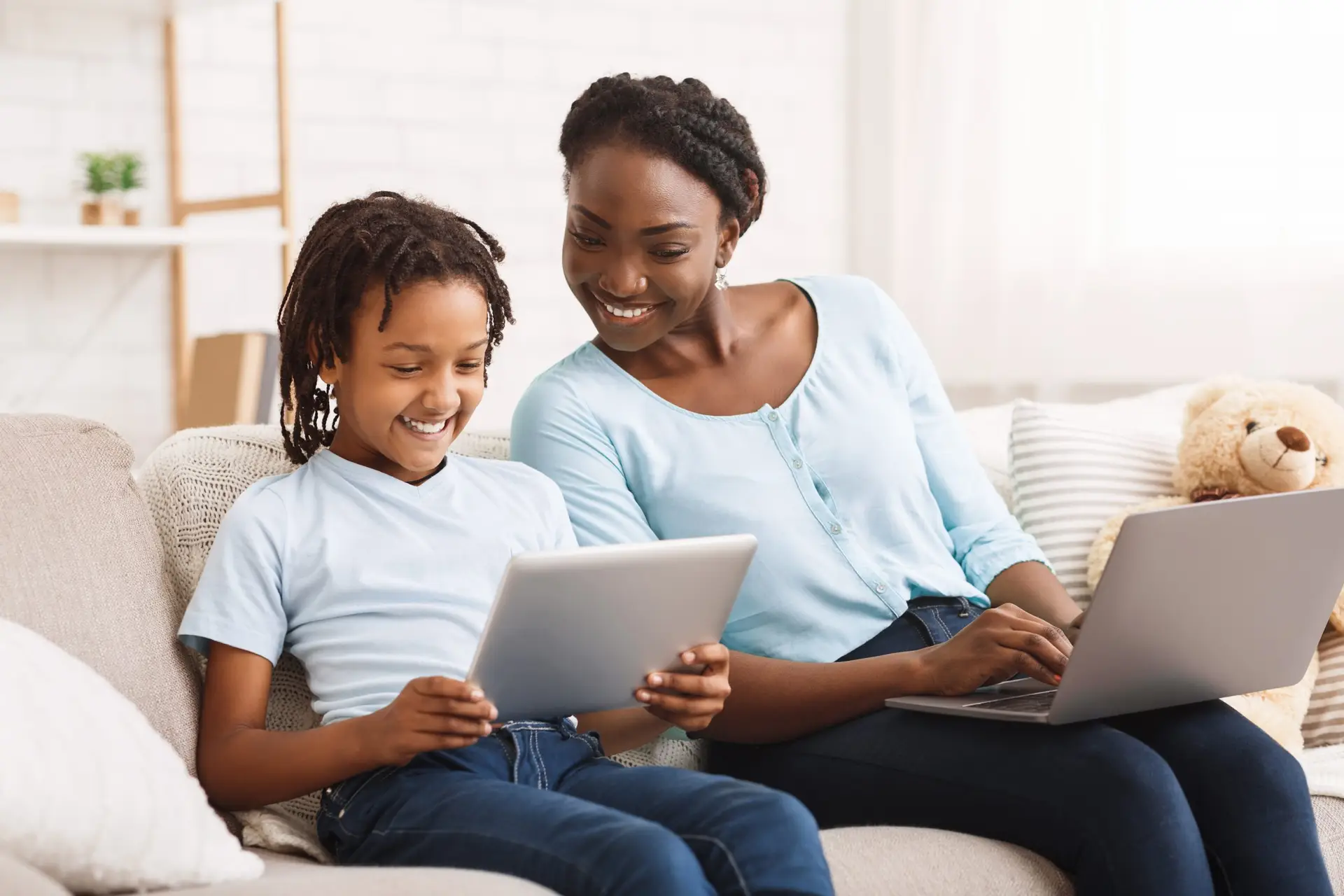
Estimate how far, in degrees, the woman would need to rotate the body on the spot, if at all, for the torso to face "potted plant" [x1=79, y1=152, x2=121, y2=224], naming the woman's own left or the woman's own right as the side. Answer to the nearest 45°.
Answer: approximately 180°

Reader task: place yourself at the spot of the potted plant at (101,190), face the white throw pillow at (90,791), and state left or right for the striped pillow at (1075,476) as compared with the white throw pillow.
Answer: left

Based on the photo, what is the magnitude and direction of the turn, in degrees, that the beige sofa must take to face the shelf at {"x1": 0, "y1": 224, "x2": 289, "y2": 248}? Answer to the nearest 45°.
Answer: approximately 180°

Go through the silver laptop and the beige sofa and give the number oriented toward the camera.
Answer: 1
